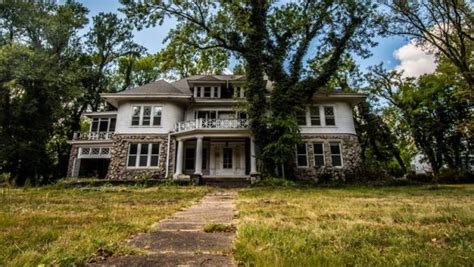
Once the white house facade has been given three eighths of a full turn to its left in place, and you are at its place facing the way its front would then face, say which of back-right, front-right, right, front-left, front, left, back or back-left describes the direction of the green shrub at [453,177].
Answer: front-right

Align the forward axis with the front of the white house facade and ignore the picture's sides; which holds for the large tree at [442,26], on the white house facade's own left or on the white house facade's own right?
on the white house facade's own left

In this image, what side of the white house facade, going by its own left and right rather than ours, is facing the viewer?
front

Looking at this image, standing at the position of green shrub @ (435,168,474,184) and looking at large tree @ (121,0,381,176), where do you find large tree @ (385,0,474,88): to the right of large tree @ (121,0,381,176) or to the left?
left
